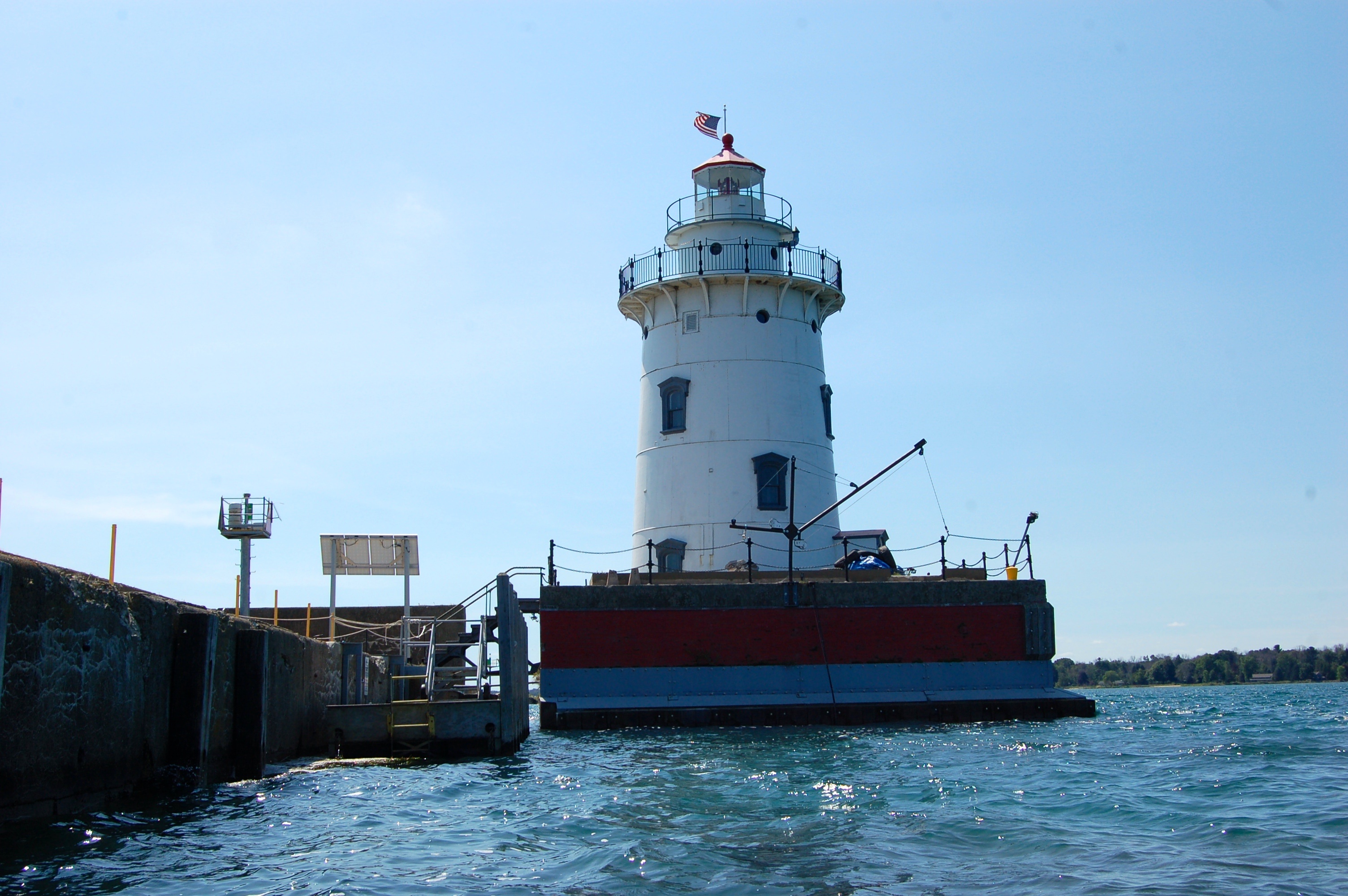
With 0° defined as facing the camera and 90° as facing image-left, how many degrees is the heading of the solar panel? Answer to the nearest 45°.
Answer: approximately 180°

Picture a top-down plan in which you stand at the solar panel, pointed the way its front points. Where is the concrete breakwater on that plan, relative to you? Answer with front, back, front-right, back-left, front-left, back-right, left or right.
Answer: back

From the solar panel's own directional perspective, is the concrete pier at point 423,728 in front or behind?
behind
